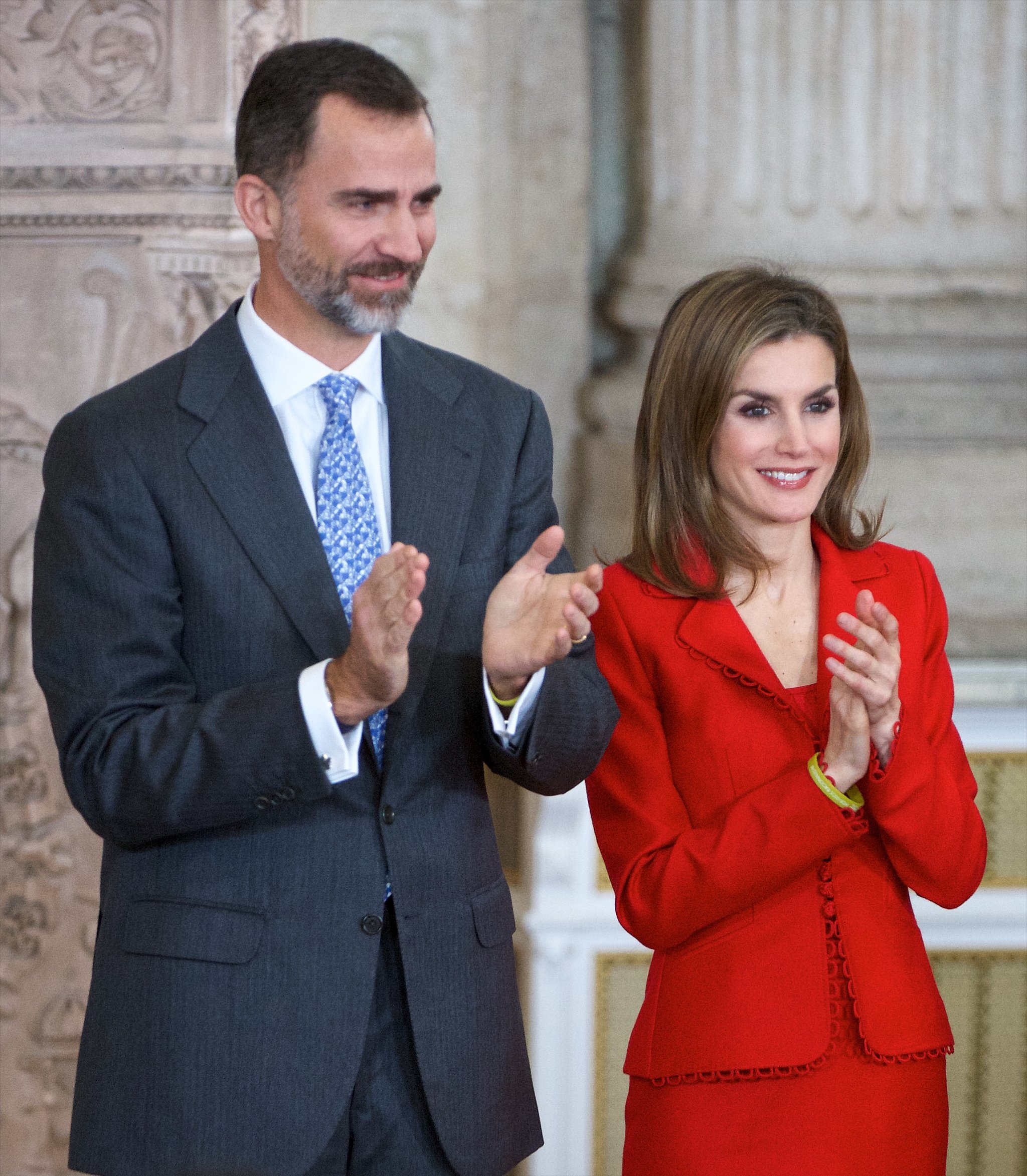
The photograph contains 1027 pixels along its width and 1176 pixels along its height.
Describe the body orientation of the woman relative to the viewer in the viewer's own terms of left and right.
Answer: facing the viewer and to the right of the viewer

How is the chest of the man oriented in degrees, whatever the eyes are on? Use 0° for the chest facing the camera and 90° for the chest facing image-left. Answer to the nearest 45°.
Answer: approximately 315°

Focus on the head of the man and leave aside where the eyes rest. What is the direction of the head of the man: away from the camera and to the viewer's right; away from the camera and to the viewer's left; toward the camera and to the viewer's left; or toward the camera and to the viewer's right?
toward the camera and to the viewer's right

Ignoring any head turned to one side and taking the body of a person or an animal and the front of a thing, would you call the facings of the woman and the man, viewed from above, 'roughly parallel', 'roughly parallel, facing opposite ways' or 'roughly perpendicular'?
roughly parallel
